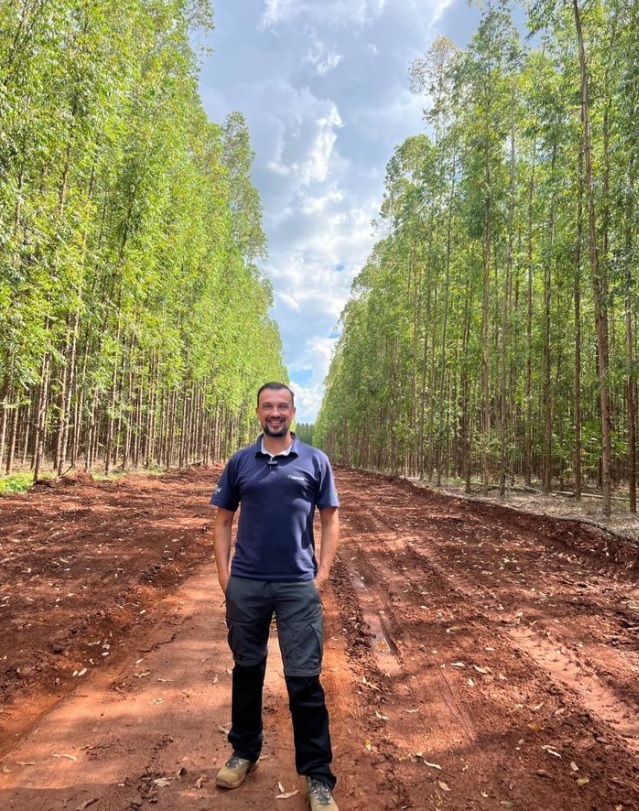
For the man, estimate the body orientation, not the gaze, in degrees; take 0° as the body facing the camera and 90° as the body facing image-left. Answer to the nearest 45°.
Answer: approximately 0°
